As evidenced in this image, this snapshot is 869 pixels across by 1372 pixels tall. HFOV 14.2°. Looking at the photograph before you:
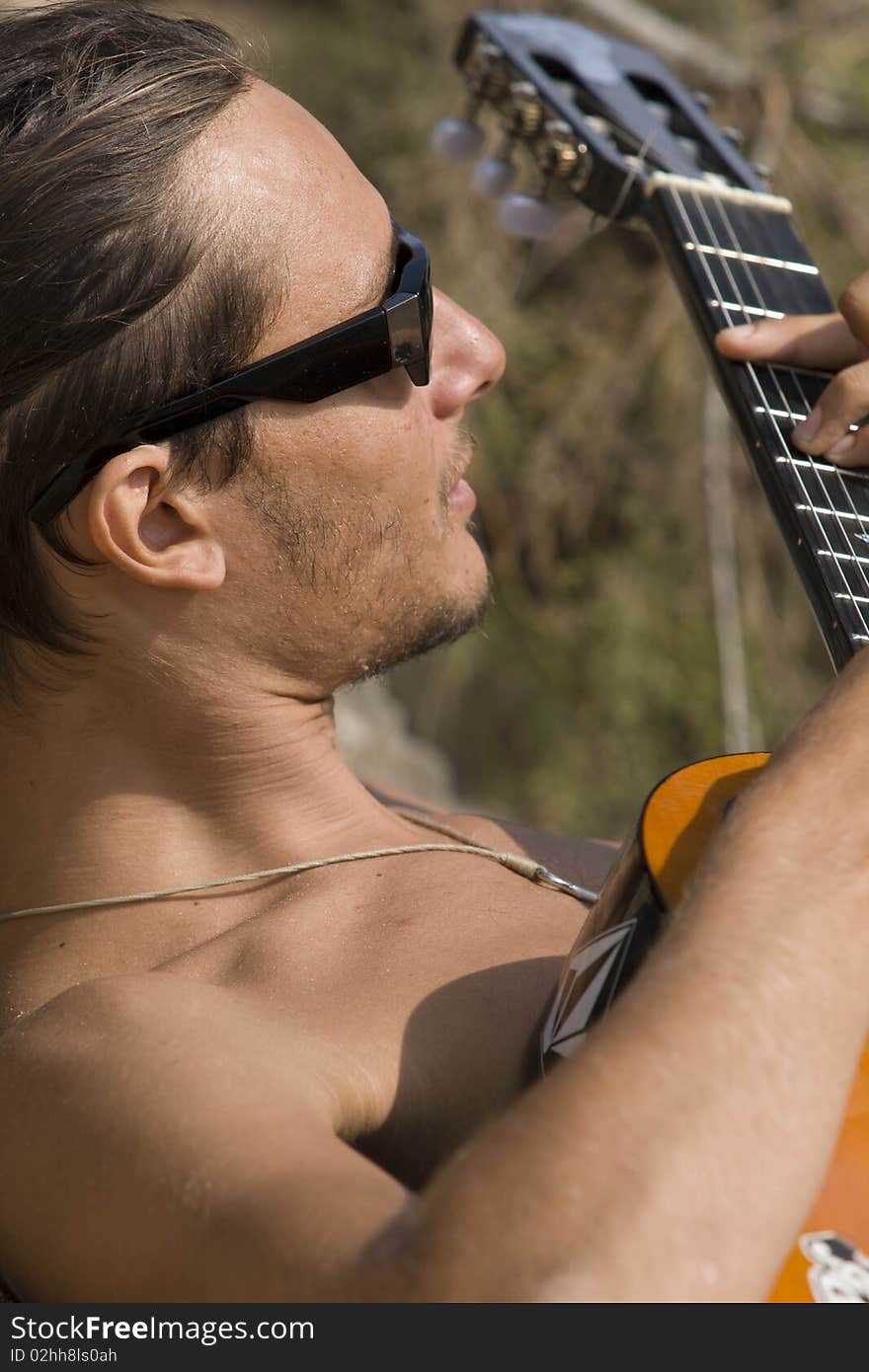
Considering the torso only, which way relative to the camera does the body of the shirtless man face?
to the viewer's right
